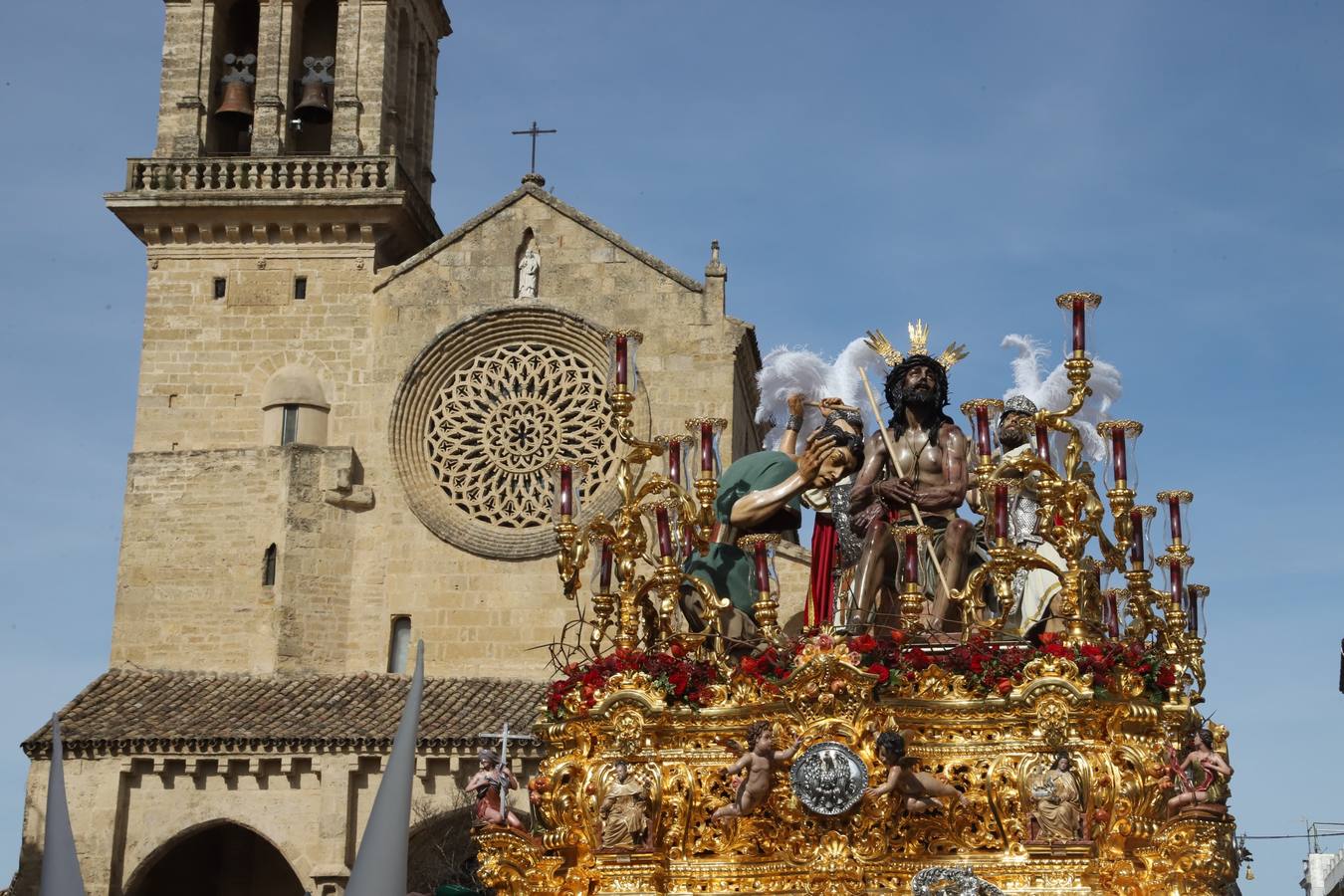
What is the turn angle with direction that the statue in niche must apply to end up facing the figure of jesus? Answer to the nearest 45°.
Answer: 0° — it already faces it

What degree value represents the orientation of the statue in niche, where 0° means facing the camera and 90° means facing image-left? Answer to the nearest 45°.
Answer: approximately 0°

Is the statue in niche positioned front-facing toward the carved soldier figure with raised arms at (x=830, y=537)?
yes

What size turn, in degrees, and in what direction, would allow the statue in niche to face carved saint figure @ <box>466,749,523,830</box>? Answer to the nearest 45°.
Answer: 0° — it already faces it

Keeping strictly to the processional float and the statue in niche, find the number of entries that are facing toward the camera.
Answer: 2
